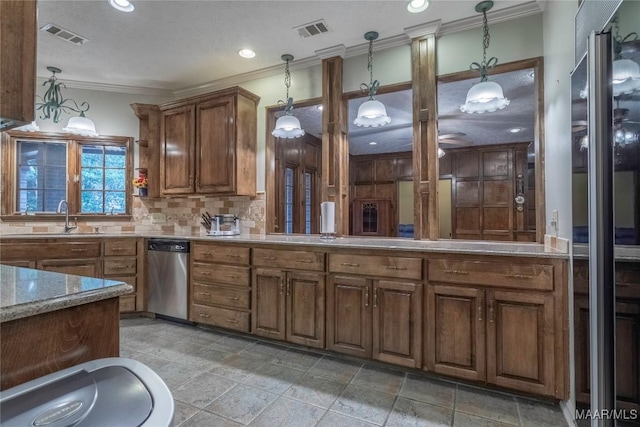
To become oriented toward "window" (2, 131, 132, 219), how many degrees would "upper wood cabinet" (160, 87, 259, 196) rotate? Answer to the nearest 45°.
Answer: approximately 90° to its right

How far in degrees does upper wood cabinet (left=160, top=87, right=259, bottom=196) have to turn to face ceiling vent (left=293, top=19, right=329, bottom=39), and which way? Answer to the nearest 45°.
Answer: approximately 90° to its left

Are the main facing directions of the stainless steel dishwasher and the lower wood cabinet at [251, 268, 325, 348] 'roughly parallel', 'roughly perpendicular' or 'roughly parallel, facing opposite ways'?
roughly parallel

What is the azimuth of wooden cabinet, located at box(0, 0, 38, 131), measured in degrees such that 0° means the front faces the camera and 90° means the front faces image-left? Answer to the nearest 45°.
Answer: approximately 270°

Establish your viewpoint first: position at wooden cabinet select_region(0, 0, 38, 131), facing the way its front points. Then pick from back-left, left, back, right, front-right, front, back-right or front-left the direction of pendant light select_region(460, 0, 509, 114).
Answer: front

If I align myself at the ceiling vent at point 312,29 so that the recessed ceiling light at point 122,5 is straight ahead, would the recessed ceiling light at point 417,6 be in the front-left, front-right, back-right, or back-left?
back-left

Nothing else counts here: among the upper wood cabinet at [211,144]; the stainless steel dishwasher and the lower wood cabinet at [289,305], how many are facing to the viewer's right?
0

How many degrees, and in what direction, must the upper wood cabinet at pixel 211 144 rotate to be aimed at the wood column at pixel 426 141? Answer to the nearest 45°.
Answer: approximately 90° to its left

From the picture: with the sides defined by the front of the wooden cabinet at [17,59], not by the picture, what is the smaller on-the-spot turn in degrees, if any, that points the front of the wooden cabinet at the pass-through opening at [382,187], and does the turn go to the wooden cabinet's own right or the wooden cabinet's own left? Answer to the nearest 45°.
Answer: approximately 45° to the wooden cabinet's own left

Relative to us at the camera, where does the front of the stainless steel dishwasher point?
facing the viewer and to the left of the viewer

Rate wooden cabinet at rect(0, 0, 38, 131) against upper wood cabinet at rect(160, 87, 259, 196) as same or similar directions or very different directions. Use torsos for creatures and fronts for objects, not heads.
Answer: very different directions

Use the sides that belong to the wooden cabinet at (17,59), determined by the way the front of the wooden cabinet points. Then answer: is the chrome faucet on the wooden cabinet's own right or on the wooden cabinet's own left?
on the wooden cabinet's own left
